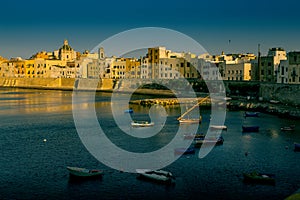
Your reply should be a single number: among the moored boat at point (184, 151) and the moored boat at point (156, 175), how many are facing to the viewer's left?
2

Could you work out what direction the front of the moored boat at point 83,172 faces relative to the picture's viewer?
facing to the left of the viewer

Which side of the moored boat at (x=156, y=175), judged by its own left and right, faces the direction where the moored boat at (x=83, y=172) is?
front

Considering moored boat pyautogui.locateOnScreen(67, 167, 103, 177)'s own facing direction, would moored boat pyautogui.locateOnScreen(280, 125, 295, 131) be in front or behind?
behind

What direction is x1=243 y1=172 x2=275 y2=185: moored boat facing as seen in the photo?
to the viewer's left

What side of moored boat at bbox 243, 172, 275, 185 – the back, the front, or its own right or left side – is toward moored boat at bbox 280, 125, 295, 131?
right

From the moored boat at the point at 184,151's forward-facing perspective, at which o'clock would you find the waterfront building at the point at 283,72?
The waterfront building is roughly at 4 o'clock from the moored boat.

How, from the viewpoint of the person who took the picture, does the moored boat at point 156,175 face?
facing to the left of the viewer

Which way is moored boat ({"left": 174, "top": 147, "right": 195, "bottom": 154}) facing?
to the viewer's left

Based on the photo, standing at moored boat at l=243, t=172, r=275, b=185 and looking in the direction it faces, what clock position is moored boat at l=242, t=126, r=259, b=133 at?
moored boat at l=242, t=126, r=259, b=133 is roughly at 3 o'clock from moored boat at l=243, t=172, r=275, b=185.

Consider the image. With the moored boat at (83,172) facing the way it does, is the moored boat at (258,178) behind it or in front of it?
behind
